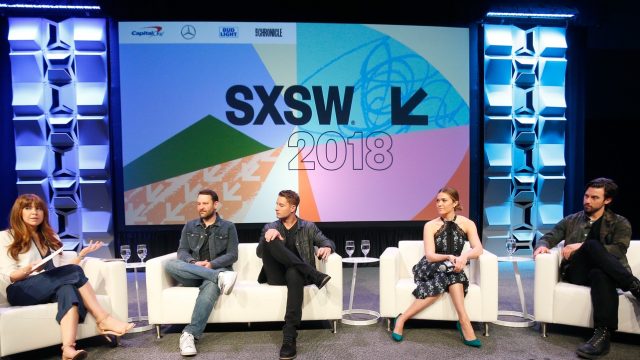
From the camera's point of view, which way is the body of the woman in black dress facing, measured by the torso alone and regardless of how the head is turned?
toward the camera

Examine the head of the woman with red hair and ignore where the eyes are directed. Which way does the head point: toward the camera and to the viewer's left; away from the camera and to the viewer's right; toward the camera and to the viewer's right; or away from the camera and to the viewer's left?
toward the camera and to the viewer's right

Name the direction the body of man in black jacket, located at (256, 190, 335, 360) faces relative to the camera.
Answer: toward the camera

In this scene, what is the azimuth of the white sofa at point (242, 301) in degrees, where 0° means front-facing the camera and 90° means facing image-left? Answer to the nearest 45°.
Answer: approximately 0°

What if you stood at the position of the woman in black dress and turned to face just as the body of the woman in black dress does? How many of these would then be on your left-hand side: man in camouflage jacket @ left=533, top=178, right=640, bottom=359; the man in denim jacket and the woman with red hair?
1

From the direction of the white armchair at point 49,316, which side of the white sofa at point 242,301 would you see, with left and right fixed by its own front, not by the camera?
right

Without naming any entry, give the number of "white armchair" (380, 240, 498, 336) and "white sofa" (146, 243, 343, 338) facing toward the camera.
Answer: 2

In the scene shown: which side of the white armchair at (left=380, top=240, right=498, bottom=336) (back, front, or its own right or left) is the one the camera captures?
front

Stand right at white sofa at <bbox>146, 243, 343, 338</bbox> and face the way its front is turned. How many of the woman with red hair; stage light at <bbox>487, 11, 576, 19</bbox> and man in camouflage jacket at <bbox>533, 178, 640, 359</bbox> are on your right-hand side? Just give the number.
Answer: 1

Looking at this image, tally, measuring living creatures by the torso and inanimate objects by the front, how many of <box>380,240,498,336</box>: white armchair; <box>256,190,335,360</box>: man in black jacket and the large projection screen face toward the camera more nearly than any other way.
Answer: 3

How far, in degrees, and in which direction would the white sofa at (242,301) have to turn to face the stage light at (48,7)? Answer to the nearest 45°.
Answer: approximately 135° to its right

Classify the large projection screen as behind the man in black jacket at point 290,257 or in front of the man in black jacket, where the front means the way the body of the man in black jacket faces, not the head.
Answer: behind

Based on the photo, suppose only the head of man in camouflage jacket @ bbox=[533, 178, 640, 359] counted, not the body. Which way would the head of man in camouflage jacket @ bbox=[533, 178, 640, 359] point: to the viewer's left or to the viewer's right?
to the viewer's left

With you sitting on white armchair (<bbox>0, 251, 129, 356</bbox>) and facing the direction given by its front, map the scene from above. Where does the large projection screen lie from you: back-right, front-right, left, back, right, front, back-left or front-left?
left

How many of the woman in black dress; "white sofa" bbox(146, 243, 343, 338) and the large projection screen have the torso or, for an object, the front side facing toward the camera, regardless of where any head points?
3

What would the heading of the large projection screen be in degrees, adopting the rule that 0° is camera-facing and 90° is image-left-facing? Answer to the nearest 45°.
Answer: approximately 0°

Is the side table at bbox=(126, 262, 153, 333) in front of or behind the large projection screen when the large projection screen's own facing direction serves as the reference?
in front

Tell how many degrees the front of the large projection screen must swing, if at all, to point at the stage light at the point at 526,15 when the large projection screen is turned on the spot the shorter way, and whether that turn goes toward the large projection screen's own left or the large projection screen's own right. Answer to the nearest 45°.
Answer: approximately 90° to the large projection screen's own left
